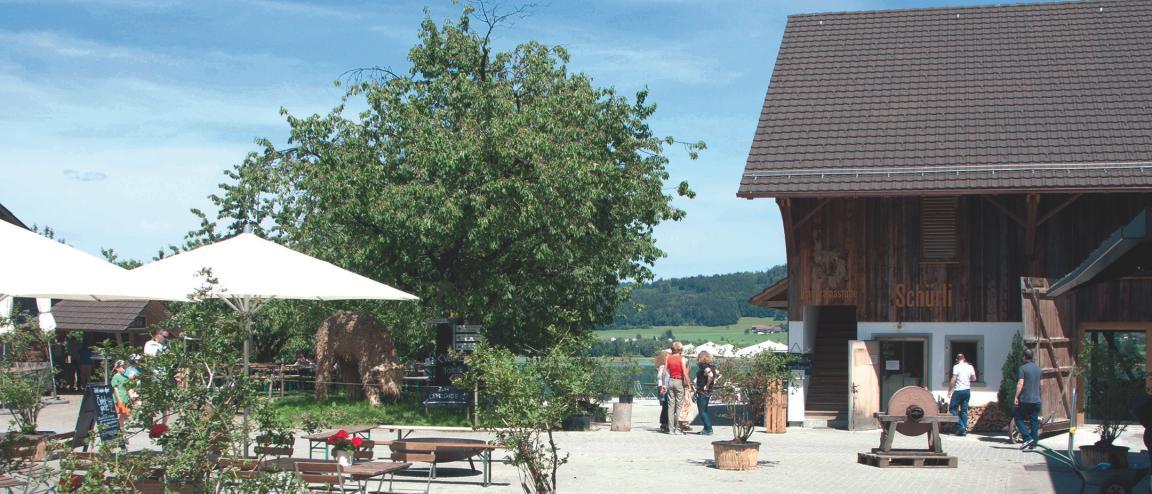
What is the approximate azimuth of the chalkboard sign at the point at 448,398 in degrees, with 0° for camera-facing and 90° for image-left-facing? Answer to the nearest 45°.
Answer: approximately 0°

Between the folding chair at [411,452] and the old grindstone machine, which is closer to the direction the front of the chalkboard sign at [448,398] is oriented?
the folding chair

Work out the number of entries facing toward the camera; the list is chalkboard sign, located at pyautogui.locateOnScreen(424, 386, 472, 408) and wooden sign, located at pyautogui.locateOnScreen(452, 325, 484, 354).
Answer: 2

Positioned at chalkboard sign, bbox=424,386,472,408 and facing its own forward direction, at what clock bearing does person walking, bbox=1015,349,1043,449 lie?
The person walking is roughly at 10 o'clock from the chalkboard sign.

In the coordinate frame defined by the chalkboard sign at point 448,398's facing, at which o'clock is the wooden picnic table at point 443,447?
The wooden picnic table is roughly at 12 o'clock from the chalkboard sign.

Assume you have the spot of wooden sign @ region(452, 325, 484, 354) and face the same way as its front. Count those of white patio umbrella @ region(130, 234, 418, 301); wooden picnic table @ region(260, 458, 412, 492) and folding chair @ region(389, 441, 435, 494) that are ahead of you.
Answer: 3

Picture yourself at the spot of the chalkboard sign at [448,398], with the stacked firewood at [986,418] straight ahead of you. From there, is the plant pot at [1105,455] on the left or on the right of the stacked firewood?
right

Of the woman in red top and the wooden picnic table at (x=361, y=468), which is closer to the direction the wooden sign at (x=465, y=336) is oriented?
the wooden picnic table

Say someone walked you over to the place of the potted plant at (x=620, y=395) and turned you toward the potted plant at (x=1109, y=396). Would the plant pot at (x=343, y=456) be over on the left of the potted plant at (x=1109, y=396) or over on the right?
right
